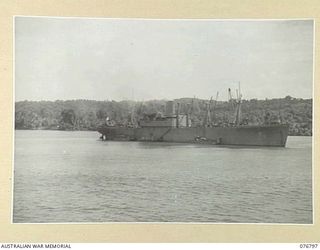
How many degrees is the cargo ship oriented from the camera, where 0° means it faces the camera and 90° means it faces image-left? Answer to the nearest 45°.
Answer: approximately 270°
